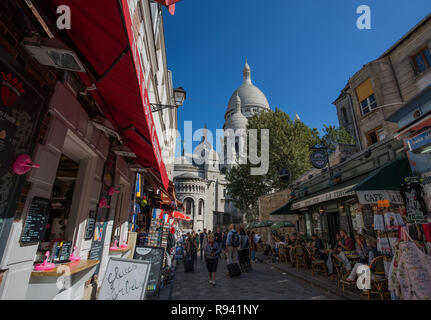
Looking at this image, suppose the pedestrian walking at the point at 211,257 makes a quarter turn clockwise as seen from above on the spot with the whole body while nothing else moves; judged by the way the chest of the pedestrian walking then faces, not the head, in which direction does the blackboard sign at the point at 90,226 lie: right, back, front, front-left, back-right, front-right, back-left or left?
front-left

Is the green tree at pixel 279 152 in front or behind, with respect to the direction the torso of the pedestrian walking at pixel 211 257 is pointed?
behind

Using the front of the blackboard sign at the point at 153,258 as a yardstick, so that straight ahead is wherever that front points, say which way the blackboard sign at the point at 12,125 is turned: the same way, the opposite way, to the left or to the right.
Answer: to the left

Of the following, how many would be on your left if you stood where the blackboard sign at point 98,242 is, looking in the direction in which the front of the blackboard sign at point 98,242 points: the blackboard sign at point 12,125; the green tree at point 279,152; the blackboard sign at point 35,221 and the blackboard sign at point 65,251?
1

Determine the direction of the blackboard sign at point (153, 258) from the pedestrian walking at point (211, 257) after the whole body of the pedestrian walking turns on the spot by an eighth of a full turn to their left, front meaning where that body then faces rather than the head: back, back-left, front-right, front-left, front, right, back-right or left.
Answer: right

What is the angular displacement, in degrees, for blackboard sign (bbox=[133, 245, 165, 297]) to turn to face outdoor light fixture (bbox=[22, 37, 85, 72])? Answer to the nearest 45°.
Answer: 0° — it already faces it

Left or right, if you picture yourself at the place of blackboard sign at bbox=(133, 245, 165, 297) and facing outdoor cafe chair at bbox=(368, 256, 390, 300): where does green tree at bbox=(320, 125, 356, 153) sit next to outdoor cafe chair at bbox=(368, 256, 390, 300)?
left

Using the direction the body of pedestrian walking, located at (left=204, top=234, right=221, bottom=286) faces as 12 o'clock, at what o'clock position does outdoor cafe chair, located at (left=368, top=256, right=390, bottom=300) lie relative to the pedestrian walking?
The outdoor cafe chair is roughly at 10 o'clock from the pedestrian walking.

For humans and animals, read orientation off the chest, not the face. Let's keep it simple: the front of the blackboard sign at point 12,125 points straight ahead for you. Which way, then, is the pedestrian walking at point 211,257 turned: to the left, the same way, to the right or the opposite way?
to the right

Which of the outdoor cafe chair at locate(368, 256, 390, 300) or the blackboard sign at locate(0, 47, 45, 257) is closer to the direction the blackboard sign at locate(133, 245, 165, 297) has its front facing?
the blackboard sign

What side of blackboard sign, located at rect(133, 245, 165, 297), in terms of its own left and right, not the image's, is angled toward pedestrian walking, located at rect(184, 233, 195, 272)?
back

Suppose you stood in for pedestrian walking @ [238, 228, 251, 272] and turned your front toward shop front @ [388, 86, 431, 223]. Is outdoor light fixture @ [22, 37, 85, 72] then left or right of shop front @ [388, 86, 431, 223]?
right

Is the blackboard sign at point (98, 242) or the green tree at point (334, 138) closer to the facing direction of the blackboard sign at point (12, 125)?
the green tree

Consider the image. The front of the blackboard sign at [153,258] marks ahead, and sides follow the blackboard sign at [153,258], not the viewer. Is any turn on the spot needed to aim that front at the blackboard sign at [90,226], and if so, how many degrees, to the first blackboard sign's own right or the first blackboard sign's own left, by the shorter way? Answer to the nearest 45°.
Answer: approximately 45° to the first blackboard sign's own right

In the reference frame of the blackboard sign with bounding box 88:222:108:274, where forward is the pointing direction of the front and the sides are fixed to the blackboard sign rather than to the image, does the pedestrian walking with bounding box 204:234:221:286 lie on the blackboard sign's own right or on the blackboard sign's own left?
on the blackboard sign's own left

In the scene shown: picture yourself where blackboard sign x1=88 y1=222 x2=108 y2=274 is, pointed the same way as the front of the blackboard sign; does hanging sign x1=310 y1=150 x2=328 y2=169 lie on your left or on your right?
on your left
